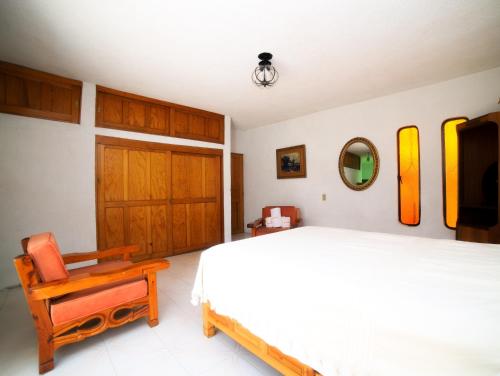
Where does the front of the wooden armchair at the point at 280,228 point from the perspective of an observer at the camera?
facing the viewer and to the left of the viewer

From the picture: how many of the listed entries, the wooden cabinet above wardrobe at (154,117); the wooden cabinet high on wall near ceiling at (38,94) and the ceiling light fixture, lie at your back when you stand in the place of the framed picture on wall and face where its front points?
0

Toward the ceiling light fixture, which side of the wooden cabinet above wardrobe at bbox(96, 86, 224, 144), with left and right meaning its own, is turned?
front

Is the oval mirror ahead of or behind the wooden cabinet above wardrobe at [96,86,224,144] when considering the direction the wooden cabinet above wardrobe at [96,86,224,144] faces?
ahead

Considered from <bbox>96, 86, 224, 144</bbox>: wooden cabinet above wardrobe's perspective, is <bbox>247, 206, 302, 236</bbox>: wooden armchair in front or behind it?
in front

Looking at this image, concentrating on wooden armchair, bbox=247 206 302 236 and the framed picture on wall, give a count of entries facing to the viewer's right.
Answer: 0

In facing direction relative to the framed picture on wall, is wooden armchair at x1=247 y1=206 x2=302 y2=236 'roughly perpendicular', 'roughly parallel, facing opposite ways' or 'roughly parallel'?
roughly parallel

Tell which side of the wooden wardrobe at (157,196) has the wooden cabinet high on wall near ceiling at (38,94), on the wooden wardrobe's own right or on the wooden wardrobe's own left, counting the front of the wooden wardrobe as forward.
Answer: on the wooden wardrobe's own right

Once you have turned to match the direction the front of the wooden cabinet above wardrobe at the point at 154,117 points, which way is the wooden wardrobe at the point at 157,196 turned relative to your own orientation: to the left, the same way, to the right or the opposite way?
the same way

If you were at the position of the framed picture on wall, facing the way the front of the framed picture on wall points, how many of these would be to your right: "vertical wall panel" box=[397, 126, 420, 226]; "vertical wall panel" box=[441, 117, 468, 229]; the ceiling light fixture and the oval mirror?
0

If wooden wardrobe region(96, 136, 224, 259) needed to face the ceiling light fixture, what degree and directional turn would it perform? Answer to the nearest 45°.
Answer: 0° — it already faces it

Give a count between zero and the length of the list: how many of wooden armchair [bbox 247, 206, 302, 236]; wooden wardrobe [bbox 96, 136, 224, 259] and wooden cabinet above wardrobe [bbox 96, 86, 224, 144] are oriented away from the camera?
0

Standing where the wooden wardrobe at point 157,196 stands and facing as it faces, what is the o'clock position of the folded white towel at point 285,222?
The folded white towel is roughly at 11 o'clock from the wooden wardrobe.
